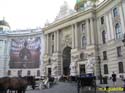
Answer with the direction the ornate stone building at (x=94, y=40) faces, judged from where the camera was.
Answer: facing the viewer and to the left of the viewer

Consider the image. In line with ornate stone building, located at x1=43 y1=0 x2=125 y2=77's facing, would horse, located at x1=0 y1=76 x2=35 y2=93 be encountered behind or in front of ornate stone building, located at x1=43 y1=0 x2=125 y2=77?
in front
